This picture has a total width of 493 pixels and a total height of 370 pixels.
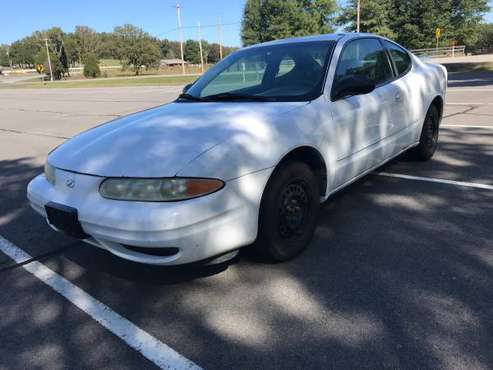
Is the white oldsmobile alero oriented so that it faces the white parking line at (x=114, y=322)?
yes

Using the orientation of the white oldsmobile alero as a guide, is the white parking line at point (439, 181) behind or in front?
behind
